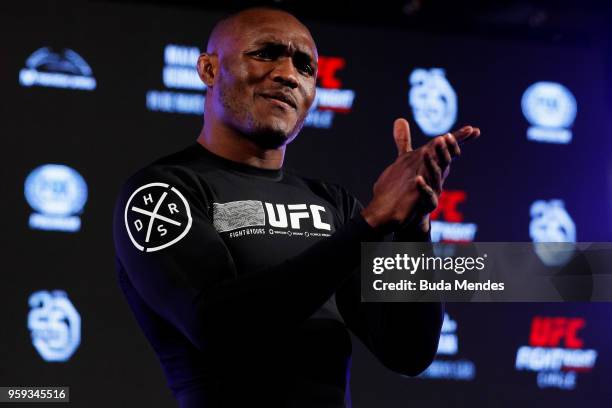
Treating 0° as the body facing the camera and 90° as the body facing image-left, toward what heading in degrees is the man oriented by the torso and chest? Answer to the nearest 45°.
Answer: approximately 315°
